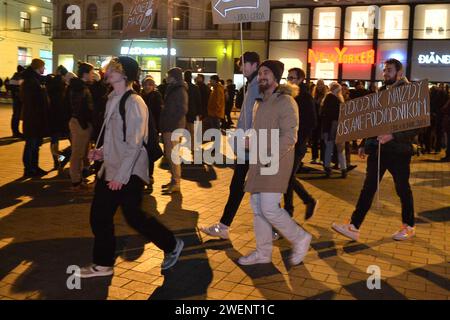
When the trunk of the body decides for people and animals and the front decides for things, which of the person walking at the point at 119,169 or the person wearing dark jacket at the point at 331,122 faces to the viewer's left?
the person walking

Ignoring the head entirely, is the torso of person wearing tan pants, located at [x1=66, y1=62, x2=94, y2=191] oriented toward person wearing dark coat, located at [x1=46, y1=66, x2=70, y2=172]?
no

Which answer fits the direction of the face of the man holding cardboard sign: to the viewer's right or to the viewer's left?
to the viewer's left

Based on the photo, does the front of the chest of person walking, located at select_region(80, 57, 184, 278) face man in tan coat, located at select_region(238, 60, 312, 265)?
no

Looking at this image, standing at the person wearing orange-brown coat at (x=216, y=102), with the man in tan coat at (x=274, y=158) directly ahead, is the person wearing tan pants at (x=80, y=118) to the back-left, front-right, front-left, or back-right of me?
front-right

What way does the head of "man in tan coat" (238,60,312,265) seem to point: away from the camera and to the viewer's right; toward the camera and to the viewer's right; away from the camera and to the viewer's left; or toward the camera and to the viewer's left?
toward the camera and to the viewer's left
